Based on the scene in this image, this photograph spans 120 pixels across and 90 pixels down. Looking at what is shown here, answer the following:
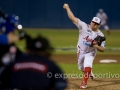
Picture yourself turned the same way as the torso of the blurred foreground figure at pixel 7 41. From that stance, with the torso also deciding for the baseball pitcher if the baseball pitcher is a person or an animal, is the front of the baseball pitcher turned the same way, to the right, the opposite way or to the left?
to the right

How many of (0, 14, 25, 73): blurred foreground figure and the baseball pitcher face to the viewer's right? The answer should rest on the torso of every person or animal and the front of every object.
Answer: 1

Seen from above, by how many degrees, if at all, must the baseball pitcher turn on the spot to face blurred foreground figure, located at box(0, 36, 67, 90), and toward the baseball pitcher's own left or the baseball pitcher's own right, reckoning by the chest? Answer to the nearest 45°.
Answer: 0° — they already face them

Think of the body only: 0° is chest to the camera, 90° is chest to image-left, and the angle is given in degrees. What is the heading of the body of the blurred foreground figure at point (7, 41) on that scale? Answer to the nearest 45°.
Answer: approximately 270°

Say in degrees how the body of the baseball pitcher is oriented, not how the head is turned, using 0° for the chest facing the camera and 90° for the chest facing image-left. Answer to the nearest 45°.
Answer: approximately 0°
